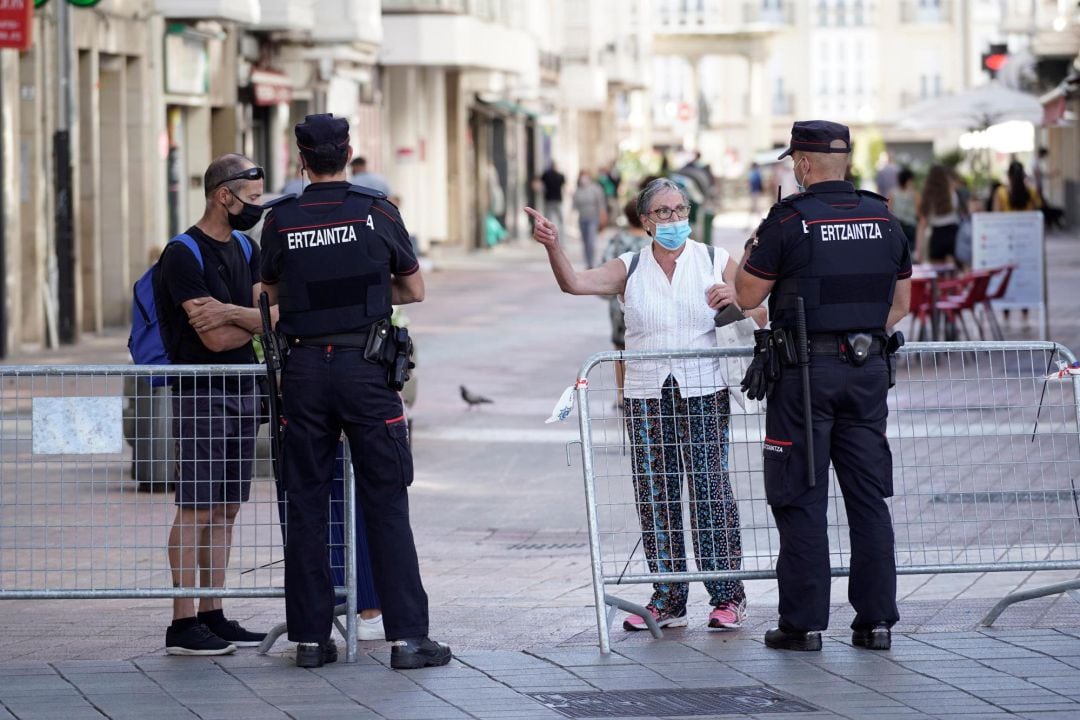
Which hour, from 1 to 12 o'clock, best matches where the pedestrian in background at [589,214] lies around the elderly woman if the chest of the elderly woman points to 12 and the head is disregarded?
The pedestrian in background is roughly at 6 o'clock from the elderly woman.

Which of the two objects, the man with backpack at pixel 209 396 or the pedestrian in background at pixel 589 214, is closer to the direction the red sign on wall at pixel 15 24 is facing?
the man with backpack

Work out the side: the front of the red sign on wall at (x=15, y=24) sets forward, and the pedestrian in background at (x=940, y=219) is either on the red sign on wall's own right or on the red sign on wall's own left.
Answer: on the red sign on wall's own left

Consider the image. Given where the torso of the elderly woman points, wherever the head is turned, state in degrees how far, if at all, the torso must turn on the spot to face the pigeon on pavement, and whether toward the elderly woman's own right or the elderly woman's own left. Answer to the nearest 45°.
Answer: approximately 180°

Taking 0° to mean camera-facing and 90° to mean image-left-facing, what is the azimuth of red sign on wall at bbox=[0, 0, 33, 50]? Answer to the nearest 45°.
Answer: approximately 0°

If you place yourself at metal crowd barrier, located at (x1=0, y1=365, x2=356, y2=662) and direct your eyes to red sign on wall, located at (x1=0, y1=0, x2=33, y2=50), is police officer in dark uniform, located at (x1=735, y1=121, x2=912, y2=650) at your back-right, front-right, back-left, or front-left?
back-right

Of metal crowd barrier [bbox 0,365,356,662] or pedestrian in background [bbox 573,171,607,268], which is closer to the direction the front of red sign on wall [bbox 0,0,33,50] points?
the metal crowd barrier

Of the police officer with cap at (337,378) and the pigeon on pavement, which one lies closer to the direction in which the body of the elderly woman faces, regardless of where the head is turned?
the police officer with cap
